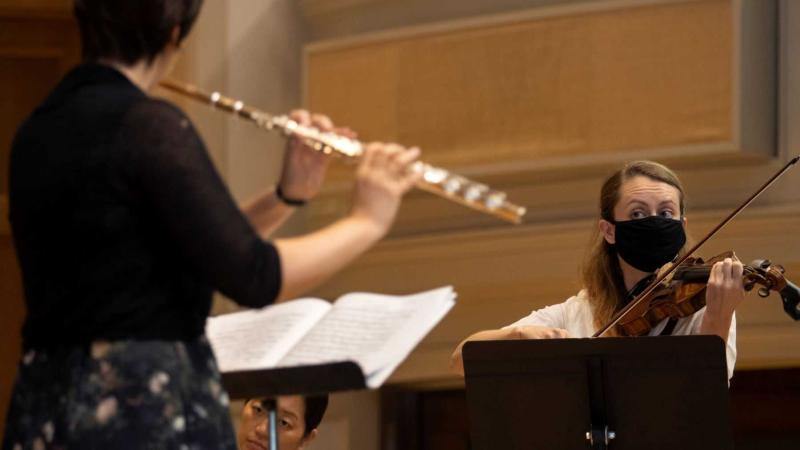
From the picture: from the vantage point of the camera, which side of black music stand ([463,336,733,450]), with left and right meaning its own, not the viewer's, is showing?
back

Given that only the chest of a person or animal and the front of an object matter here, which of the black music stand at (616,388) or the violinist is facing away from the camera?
the black music stand

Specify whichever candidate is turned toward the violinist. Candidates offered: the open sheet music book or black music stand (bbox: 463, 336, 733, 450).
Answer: the black music stand

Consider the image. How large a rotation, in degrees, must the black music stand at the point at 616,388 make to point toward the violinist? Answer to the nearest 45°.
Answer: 0° — it already faces them

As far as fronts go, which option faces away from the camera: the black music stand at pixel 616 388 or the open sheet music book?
the black music stand

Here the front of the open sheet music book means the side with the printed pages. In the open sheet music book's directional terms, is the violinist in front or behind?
behind

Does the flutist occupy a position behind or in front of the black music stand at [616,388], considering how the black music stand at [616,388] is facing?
behind

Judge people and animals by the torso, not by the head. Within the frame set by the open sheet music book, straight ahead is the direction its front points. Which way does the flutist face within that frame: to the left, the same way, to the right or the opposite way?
the opposite way

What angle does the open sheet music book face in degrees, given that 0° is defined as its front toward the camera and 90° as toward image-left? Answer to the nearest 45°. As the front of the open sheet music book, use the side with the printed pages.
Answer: approximately 45°

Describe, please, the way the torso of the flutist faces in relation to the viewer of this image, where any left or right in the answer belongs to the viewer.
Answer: facing away from the viewer and to the right of the viewer
